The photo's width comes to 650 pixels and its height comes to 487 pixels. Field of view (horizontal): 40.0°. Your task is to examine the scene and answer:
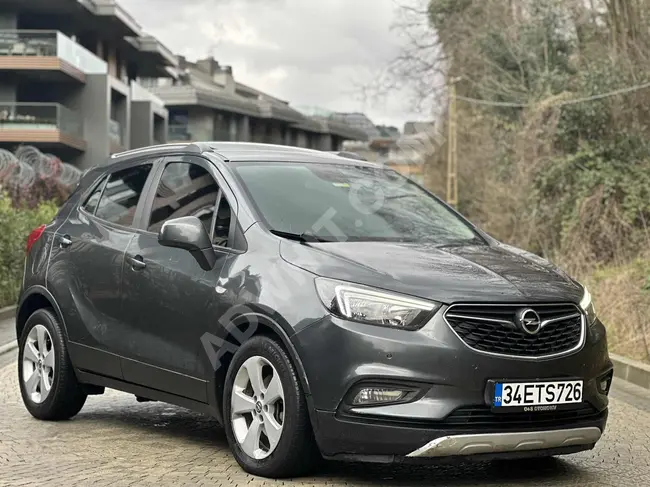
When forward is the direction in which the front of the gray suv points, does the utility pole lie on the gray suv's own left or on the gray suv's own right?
on the gray suv's own left

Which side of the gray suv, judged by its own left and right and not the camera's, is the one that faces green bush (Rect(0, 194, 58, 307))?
back

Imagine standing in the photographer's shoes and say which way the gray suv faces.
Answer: facing the viewer and to the right of the viewer
